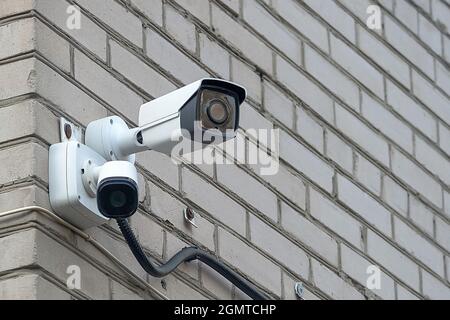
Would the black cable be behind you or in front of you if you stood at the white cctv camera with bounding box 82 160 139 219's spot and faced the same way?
behind

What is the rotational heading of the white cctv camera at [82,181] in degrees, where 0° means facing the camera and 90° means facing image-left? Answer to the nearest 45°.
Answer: approximately 0°

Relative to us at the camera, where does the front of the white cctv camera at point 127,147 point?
facing the viewer and to the right of the viewer
